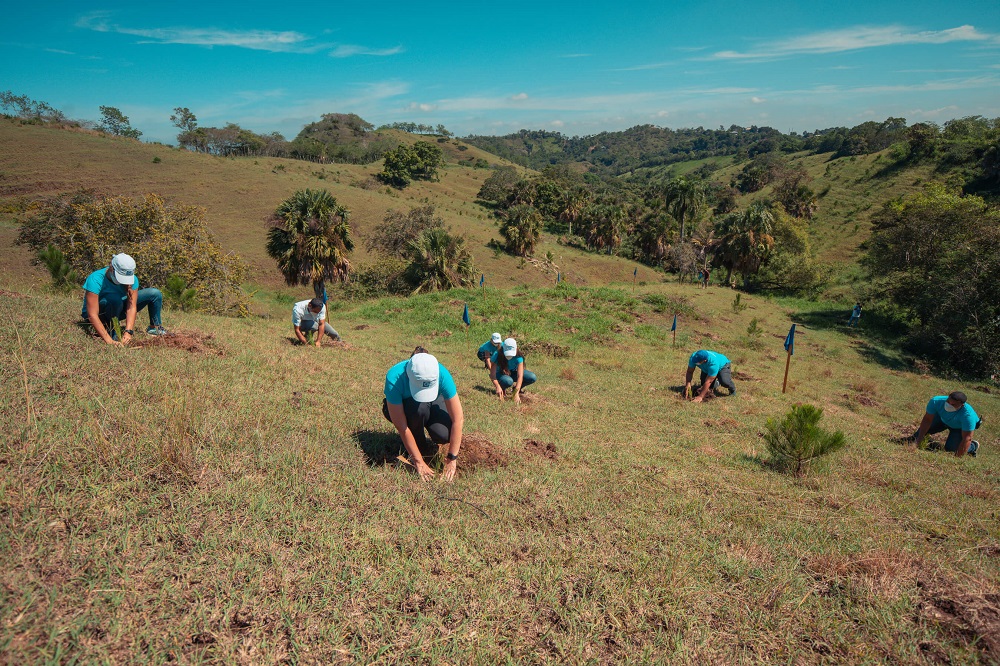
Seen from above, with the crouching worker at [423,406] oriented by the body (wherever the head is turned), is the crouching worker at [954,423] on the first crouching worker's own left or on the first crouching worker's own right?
on the first crouching worker's own left

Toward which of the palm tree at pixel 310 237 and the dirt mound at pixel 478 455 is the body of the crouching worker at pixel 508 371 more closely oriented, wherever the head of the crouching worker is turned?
the dirt mound

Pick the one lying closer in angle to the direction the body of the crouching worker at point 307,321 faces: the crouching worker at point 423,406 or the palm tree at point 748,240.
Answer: the crouching worker

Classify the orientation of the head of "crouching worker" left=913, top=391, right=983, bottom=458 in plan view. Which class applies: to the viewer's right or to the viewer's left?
to the viewer's left

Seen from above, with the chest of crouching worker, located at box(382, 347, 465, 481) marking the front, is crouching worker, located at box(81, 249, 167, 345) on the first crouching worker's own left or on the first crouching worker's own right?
on the first crouching worker's own right

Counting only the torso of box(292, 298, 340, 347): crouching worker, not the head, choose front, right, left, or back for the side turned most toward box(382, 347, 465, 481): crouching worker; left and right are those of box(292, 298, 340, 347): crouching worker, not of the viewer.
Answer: front

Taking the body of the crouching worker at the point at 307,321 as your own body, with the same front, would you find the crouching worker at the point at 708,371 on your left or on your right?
on your left

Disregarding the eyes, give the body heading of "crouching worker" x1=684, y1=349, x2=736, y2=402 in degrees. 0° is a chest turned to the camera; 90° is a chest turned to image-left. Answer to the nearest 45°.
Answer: approximately 45°

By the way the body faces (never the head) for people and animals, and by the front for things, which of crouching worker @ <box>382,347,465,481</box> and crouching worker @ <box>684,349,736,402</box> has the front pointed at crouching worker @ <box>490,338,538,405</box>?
crouching worker @ <box>684,349,736,402</box>

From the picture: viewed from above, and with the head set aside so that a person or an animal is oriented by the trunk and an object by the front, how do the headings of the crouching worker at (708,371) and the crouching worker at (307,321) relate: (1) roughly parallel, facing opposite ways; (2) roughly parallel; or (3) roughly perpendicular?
roughly perpendicular
